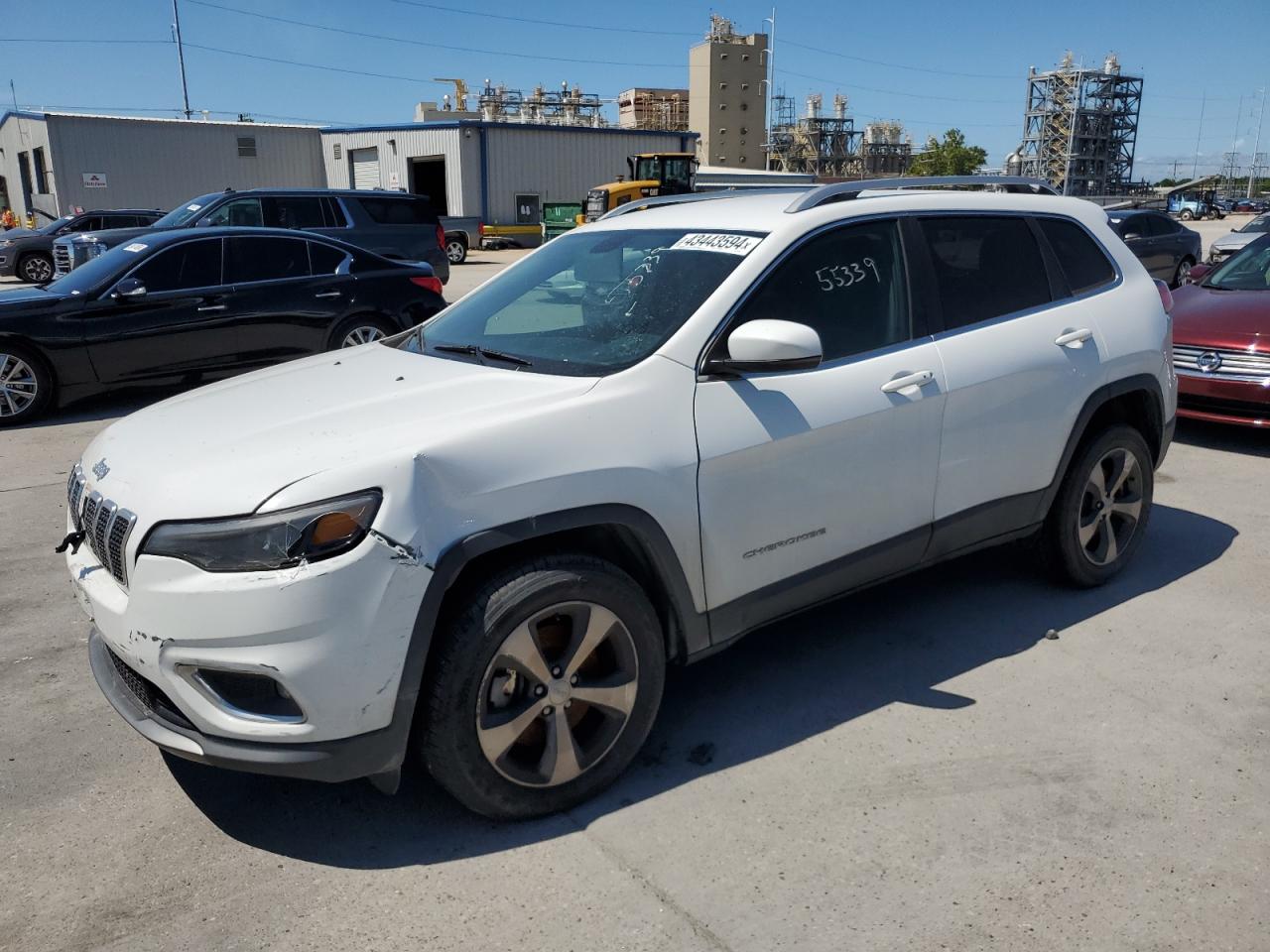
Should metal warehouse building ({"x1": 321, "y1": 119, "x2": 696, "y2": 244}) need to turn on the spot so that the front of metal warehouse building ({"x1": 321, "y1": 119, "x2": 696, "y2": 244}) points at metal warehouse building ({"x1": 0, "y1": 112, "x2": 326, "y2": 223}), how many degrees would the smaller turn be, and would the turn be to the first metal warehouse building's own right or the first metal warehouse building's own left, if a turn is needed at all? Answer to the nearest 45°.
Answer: approximately 45° to the first metal warehouse building's own right

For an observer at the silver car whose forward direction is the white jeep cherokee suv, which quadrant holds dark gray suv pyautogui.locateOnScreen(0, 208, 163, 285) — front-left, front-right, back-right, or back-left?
front-right

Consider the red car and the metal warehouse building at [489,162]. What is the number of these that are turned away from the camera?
0

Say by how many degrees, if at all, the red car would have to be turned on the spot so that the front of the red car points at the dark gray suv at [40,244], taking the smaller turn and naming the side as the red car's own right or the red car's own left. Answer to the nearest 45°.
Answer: approximately 45° to the red car's own right

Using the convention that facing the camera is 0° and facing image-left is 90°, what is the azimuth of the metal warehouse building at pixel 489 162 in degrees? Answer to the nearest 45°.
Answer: approximately 45°

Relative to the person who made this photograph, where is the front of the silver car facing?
facing the viewer and to the left of the viewer

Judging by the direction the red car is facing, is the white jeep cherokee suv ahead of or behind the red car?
ahead

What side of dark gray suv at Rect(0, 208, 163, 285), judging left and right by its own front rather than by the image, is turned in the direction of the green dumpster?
back

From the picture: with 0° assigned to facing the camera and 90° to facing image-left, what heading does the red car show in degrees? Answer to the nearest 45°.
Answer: approximately 45°

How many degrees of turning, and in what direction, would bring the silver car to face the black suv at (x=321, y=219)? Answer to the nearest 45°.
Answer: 0° — it already faces it

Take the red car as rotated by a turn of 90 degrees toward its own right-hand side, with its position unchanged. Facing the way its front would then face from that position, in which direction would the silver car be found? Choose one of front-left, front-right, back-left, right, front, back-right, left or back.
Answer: front-right

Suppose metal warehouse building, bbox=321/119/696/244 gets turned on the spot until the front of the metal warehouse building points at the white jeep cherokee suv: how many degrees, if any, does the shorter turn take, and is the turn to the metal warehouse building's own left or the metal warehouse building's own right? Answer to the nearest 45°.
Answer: approximately 45° to the metal warehouse building's own left

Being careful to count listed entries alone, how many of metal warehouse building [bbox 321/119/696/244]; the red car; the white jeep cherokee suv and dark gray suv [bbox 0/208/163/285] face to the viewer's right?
0
